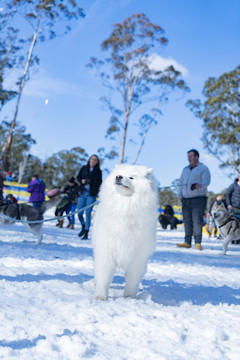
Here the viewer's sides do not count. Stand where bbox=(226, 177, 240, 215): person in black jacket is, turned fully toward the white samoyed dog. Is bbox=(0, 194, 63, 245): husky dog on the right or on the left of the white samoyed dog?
right

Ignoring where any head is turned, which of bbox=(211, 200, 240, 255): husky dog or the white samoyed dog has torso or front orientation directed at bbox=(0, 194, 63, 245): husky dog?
bbox=(211, 200, 240, 255): husky dog

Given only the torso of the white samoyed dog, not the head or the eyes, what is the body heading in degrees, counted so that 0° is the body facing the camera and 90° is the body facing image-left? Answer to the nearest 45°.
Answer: approximately 0°

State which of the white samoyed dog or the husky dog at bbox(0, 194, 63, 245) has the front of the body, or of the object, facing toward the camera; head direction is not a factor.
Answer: the white samoyed dog

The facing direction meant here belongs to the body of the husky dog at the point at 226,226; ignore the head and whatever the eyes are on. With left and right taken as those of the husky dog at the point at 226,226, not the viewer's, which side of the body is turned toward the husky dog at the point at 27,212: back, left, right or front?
front
